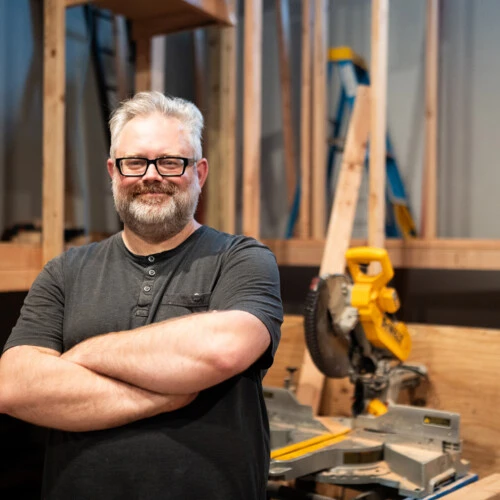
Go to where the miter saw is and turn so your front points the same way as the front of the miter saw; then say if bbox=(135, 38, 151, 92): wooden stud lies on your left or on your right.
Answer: on your right

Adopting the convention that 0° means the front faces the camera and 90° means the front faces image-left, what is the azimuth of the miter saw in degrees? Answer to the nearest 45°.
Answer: approximately 45°

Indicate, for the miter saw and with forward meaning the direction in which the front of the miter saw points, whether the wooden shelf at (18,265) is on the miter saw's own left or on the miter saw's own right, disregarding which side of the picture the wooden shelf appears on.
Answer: on the miter saw's own right

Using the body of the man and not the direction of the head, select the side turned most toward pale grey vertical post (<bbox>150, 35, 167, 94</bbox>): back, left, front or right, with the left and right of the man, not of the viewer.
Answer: back

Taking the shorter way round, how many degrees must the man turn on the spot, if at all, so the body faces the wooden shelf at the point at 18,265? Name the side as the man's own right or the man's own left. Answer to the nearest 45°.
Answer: approximately 180°

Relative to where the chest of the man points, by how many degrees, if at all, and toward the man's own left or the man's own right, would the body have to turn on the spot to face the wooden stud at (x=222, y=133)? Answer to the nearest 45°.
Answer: approximately 180°

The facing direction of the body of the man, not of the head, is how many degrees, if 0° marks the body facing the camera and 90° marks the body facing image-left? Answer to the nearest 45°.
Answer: approximately 0°

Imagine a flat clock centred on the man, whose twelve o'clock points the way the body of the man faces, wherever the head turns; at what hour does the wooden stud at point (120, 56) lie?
The wooden stud is roughly at 6 o'clock from the man.
